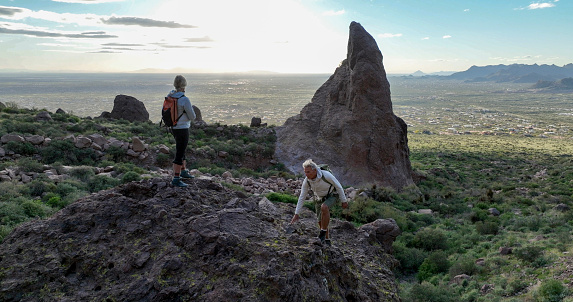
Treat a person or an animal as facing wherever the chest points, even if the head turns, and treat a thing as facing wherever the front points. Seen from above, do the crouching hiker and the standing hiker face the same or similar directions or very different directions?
very different directions

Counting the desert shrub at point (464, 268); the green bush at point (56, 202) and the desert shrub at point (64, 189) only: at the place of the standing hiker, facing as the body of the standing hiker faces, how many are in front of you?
1

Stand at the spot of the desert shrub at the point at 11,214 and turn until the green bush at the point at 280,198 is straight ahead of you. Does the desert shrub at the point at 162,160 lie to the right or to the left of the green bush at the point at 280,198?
left

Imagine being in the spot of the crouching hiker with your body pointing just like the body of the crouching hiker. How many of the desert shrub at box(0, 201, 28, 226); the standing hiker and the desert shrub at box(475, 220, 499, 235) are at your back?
1

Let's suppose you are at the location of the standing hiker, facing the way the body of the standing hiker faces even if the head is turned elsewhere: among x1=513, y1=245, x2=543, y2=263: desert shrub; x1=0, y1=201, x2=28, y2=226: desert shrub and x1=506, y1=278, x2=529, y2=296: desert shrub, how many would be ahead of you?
2

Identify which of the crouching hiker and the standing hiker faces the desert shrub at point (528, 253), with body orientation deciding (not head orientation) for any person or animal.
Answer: the standing hiker

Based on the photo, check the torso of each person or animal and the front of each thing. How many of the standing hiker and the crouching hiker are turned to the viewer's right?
1

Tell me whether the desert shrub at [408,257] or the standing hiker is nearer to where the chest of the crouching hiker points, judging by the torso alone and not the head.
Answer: the standing hiker

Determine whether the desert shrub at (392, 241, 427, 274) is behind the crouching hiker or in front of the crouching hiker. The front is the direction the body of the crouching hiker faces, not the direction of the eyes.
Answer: behind

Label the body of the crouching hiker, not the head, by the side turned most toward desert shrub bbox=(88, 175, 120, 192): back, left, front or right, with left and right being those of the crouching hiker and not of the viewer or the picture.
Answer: right

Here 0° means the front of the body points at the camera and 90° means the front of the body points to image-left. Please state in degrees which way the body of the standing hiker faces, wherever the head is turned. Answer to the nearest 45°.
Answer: approximately 270°

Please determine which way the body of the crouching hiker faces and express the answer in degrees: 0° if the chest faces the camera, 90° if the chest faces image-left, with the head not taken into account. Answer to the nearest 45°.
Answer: approximately 45°
